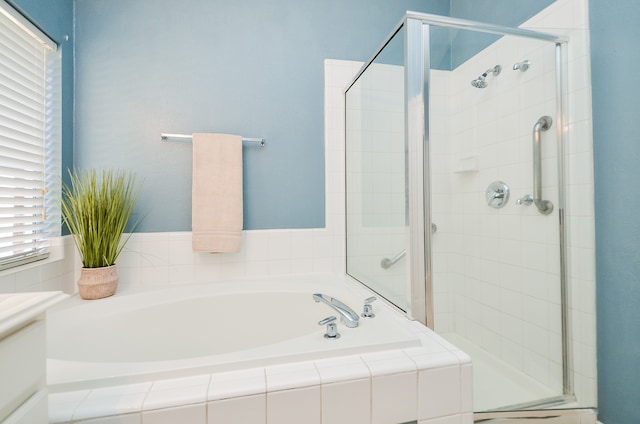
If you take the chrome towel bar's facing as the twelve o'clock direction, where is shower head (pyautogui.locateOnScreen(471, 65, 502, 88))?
The shower head is roughly at 10 o'clock from the chrome towel bar.

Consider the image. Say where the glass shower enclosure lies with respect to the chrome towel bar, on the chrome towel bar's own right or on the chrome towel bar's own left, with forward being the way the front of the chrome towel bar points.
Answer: on the chrome towel bar's own left

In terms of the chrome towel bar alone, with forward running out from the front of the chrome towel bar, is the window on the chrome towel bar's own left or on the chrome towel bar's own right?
on the chrome towel bar's own right

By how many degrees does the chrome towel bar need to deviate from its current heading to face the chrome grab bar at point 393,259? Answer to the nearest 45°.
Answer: approximately 45° to its left

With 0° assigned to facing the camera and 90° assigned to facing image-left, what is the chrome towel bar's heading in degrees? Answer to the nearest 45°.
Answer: approximately 0°

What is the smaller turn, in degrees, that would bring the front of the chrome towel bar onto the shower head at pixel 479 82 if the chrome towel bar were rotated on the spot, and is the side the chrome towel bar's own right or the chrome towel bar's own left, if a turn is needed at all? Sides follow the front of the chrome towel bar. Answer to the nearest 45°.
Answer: approximately 45° to the chrome towel bar's own left

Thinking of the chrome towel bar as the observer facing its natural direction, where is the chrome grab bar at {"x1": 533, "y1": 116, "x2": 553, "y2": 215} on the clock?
The chrome grab bar is roughly at 10 o'clock from the chrome towel bar.

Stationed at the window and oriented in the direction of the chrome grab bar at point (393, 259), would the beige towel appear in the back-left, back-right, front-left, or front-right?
front-left

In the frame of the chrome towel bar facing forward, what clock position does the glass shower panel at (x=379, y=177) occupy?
The glass shower panel is roughly at 10 o'clock from the chrome towel bar.
